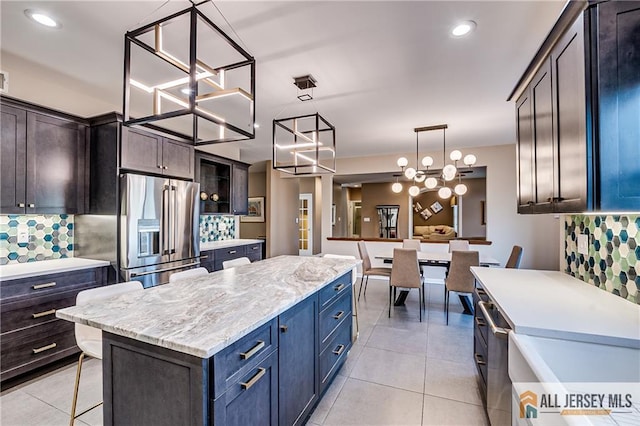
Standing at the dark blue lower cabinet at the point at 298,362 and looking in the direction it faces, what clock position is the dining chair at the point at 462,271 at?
The dining chair is roughly at 9 o'clock from the dark blue lower cabinet.

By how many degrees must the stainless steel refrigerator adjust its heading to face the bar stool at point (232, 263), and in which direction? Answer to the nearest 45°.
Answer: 0° — it already faces it

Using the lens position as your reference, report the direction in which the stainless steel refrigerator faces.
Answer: facing the viewer and to the right of the viewer

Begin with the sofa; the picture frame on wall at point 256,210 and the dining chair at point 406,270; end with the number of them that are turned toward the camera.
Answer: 2

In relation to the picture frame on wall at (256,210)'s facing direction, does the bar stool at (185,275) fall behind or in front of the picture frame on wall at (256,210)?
in front

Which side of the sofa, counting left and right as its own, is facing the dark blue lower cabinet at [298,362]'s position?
front

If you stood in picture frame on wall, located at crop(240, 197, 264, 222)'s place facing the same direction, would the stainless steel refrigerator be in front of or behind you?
in front

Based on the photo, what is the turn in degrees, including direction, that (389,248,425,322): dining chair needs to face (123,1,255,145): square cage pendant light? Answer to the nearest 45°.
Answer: approximately 135° to its left

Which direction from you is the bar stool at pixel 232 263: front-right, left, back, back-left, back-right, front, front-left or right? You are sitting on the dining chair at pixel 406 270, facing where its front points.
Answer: back-left

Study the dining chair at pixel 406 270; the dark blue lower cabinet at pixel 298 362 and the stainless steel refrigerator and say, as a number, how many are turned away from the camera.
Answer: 1

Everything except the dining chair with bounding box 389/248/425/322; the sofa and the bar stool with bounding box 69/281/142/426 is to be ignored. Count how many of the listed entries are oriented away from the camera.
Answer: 1

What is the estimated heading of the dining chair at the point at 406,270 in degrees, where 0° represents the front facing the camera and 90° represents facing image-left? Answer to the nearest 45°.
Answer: approximately 180°

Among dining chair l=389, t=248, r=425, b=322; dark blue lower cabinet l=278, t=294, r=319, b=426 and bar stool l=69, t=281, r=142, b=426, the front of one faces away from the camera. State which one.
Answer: dining chair l=389, t=248, r=425, b=322
